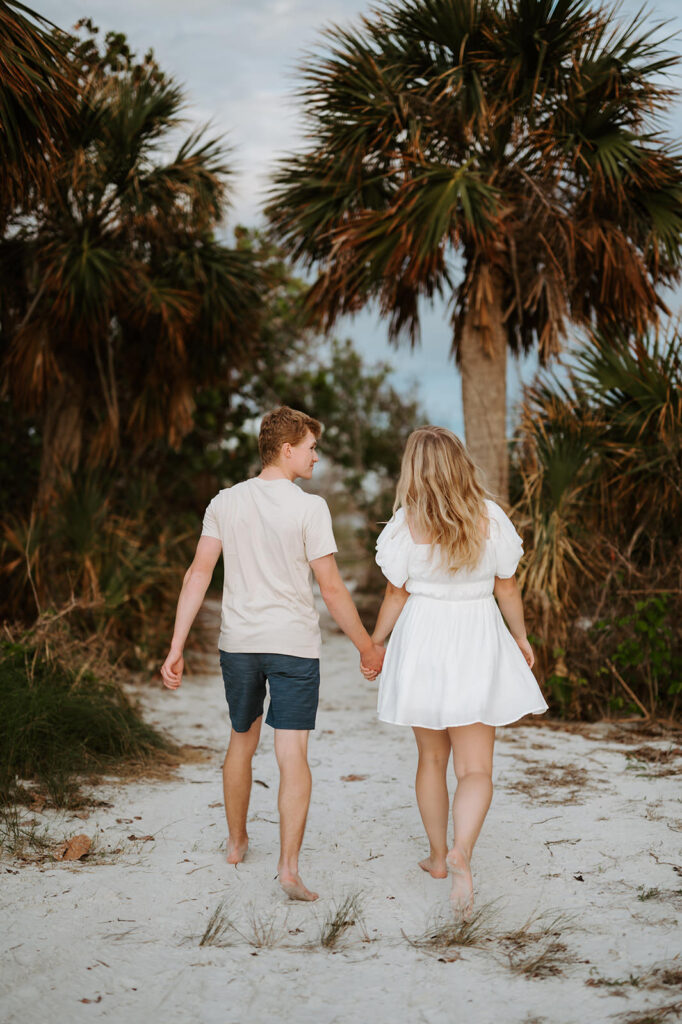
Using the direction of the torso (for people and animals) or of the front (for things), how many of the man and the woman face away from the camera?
2

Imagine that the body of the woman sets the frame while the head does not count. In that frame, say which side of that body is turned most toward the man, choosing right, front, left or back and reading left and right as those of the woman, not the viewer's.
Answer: left

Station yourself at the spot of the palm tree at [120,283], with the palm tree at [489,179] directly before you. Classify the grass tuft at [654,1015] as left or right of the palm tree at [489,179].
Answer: right

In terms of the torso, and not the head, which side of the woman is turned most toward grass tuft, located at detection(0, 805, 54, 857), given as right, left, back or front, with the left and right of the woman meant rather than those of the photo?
left

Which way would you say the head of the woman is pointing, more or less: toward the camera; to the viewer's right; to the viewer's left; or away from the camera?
away from the camera

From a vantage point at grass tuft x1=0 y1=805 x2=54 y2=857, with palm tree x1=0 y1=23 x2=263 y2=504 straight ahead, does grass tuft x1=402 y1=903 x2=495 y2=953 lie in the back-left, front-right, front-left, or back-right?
back-right

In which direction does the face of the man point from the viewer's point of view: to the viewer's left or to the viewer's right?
to the viewer's right

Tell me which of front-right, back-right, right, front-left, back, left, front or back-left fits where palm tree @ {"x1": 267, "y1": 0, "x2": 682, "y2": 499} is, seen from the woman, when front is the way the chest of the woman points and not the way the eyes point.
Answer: front

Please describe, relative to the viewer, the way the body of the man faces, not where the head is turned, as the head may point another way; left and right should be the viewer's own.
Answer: facing away from the viewer

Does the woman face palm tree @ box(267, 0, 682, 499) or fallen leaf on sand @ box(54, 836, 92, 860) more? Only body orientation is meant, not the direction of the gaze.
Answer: the palm tree

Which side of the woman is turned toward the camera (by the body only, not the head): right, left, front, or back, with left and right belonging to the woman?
back

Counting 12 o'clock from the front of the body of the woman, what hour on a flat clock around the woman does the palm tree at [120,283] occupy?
The palm tree is roughly at 11 o'clock from the woman.
